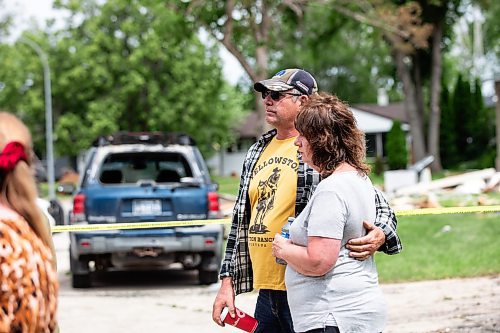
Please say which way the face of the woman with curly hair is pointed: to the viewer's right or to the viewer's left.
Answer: to the viewer's left

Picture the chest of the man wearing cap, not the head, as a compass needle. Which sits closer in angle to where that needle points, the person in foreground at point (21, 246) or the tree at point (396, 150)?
the person in foreground

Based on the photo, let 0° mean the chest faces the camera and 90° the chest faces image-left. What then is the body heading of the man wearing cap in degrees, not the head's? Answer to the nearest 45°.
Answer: approximately 45°

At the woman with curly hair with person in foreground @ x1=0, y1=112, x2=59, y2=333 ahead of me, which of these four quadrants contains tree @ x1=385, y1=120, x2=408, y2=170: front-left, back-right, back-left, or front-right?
back-right

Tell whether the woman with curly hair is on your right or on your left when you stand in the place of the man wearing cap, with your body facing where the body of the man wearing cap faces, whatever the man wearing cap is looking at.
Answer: on your left

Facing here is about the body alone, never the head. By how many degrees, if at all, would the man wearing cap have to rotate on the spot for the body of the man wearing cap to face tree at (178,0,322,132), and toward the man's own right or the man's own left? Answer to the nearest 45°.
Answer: approximately 135° to the man's own right

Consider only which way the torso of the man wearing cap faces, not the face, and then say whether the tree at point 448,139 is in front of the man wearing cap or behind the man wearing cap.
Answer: behind

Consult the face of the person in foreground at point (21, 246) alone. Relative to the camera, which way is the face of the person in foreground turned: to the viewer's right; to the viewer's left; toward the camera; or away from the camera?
away from the camera

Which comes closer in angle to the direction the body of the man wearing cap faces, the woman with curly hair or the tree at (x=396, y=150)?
the woman with curly hair

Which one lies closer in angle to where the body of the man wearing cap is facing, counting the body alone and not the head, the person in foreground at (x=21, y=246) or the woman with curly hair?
the person in foreground

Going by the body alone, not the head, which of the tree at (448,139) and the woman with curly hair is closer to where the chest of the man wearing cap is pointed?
the woman with curly hair

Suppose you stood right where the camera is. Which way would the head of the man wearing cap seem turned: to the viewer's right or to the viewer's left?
to the viewer's left
